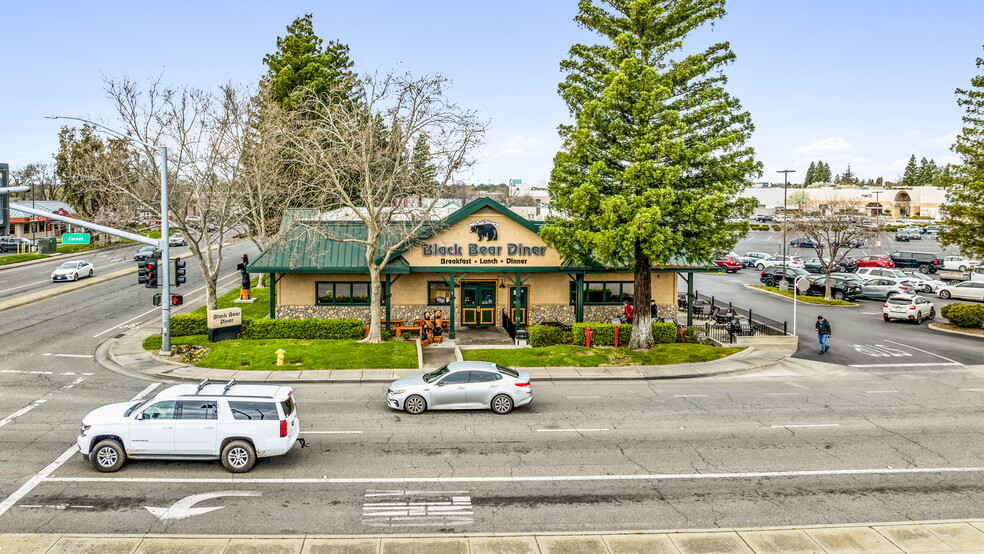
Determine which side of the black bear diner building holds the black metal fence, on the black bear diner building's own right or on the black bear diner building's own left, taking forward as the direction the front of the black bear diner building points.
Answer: on the black bear diner building's own left

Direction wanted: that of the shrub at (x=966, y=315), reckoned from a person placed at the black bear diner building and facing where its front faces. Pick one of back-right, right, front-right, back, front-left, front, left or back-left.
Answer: left

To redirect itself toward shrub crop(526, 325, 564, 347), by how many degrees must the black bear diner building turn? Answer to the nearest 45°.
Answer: approximately 45° to its left

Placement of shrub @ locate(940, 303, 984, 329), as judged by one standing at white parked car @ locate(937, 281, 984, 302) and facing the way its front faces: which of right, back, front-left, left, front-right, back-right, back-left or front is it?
left

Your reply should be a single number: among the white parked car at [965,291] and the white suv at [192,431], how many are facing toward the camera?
0

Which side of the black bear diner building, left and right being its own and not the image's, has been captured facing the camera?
front

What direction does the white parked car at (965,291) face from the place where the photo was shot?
facing to the left of the viewer

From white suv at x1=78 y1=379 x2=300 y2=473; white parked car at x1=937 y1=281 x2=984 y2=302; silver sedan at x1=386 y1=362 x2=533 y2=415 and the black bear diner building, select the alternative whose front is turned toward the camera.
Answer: the black bear diner building

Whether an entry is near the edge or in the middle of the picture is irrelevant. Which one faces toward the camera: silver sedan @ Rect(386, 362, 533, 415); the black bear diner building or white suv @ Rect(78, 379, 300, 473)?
the black bear diner building

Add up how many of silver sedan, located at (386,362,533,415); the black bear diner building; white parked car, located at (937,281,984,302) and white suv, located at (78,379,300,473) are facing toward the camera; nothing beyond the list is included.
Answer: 1

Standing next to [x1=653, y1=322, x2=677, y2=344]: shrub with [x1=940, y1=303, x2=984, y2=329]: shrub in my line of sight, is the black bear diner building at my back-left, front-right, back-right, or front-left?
back-left

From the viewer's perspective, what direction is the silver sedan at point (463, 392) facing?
to the viewer's left

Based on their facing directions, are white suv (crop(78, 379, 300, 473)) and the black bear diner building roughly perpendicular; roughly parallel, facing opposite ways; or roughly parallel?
roughly perpendicular
